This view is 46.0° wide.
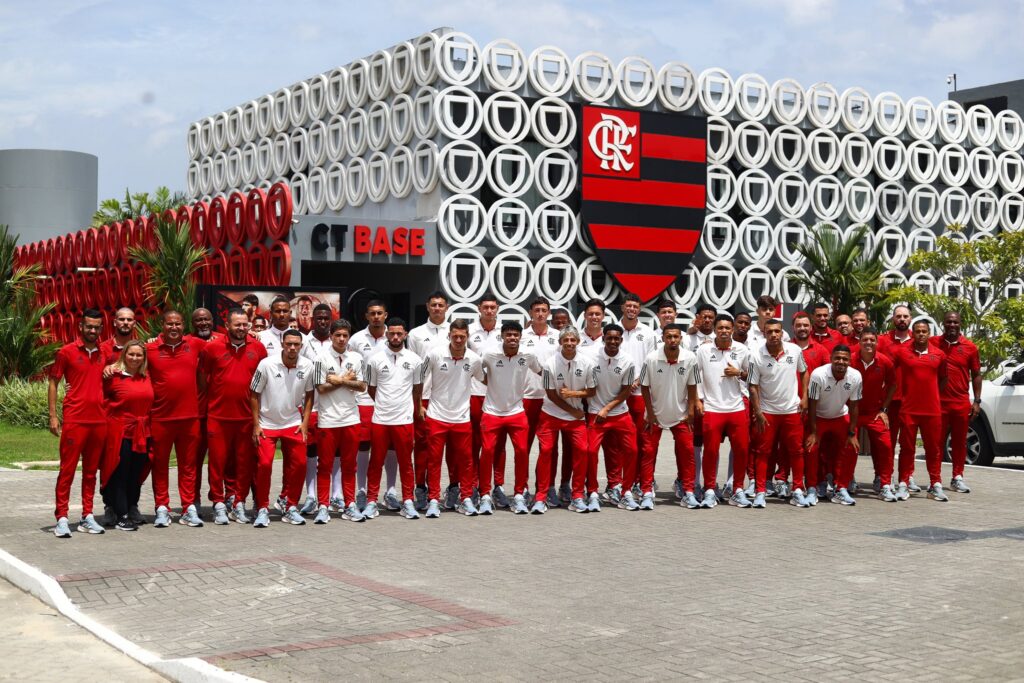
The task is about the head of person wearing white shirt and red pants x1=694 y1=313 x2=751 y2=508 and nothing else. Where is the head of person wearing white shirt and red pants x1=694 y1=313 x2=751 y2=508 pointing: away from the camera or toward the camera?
toward the camera

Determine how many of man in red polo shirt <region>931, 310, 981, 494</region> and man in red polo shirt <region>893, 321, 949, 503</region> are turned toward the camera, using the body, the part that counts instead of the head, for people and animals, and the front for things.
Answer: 2

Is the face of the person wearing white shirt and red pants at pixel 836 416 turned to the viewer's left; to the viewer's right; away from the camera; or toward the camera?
toward the camera

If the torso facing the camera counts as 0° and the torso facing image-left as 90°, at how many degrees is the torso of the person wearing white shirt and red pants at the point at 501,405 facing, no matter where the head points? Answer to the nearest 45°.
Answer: approximately 0°

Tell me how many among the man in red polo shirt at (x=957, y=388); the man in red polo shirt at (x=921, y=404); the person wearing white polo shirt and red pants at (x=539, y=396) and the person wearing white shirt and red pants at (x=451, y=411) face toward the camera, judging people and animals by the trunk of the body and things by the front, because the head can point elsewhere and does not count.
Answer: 4

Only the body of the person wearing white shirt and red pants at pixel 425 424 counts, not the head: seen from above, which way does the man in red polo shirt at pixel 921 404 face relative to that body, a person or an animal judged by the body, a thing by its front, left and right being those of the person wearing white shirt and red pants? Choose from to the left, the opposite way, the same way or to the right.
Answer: the same way

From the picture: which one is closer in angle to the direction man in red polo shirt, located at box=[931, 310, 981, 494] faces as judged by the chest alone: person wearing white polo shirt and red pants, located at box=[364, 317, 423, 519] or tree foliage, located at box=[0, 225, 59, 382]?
the person wearing white polo shirt and red pants

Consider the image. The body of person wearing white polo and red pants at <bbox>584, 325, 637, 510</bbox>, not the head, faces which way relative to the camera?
toward the camera

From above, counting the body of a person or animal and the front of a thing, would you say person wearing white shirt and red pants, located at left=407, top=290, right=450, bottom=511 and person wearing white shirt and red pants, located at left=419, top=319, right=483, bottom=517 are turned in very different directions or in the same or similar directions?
same or similar directions

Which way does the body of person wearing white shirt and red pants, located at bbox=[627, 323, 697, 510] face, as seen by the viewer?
toward the camera

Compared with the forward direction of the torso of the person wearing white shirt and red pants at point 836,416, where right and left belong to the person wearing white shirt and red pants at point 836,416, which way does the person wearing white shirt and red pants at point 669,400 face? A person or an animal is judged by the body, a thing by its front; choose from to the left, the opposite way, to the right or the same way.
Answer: the same way

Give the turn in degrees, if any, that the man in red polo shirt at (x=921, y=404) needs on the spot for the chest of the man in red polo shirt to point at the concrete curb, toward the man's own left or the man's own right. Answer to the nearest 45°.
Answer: approximately 45° to the man's own right

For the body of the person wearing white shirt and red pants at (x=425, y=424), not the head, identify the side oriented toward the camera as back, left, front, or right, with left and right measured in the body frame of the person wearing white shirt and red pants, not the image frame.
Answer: front

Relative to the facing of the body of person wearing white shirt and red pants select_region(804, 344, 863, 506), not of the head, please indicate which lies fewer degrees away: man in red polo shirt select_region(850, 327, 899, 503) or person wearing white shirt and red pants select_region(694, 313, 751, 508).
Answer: the person wearing white shirt and red pants select_region(694, 313, 751, 508)

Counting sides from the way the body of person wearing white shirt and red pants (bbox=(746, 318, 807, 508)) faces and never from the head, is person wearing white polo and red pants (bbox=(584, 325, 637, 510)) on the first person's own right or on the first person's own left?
on the first person's own right

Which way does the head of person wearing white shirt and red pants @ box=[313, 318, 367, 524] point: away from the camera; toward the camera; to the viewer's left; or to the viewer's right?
toward the camera

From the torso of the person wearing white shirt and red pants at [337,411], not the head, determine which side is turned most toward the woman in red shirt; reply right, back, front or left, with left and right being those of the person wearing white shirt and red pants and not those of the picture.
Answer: right
